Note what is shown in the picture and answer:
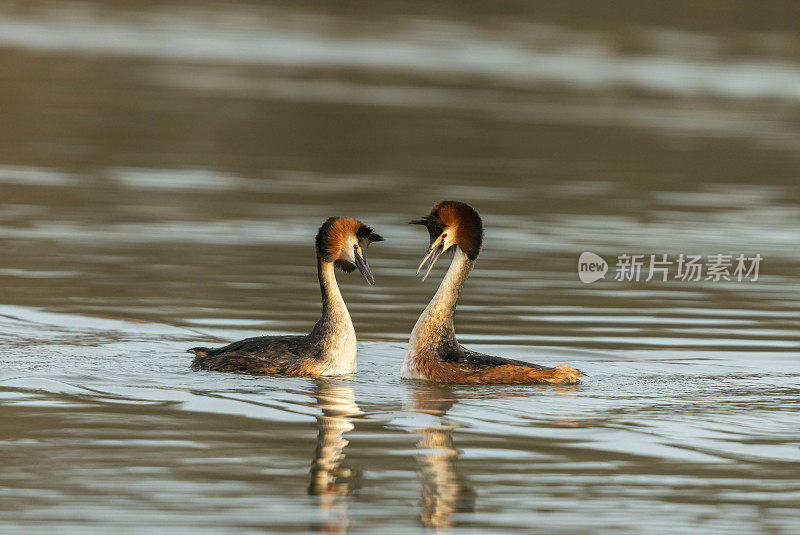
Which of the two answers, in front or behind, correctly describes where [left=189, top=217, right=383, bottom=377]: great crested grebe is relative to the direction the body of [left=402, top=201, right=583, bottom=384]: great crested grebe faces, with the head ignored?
in front

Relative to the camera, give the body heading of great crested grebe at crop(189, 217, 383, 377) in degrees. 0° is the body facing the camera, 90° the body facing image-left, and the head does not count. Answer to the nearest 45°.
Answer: approximately 270°

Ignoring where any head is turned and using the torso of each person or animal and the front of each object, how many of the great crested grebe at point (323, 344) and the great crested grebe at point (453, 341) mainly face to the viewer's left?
1

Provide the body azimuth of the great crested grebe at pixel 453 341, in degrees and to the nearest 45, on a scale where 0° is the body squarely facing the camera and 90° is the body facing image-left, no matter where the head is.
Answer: approximately 90°

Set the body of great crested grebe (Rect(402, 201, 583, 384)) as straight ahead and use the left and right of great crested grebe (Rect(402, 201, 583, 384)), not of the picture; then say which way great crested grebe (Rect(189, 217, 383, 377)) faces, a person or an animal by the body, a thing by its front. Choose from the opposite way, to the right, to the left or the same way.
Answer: the opposite way

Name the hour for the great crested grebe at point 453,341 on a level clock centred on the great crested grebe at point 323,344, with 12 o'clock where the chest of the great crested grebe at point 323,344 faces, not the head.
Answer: the great crested grebe at point 453,341 is roughly at 12 o'clock from the great crested grebe at point 323,344.
